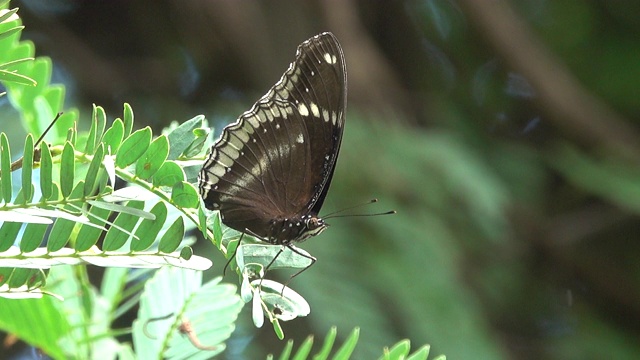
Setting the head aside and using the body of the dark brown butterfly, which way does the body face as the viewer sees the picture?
to the viewer's right
